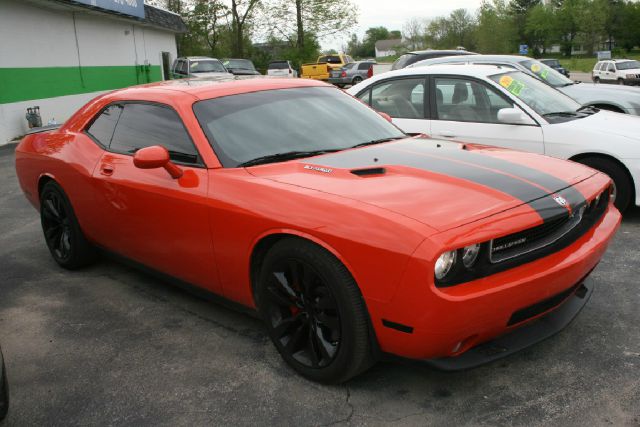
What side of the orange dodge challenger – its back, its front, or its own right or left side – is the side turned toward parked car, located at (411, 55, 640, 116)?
left

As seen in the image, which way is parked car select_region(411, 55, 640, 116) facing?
to the viewer's right

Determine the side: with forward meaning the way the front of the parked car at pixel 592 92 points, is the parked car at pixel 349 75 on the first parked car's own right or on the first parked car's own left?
on the first parked car's own left

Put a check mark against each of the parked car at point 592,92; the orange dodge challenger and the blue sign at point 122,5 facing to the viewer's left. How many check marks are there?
0

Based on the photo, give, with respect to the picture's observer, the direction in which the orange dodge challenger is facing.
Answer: facing the viewer and to the right of the viewer

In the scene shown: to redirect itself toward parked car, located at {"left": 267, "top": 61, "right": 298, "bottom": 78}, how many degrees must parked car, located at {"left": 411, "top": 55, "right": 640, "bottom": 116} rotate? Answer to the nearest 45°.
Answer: approximately 135° to its left

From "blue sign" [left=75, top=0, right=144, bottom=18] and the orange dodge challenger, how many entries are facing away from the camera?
0

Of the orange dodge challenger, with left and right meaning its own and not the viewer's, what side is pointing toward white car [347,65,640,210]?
left

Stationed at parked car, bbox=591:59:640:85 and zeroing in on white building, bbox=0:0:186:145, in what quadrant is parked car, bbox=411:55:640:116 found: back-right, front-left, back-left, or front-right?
front-left

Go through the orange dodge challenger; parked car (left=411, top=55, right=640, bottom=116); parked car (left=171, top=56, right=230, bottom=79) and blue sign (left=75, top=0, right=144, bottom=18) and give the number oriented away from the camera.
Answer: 0

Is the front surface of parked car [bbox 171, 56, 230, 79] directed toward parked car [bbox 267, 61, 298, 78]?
no

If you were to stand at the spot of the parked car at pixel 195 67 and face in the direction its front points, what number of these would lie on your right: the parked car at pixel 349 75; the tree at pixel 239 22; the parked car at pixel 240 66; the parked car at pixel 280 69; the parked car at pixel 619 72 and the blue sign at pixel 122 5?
1

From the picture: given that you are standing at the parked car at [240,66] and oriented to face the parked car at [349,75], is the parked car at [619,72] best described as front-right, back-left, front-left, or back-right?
front-right

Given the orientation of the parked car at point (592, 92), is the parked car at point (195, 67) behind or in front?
behind

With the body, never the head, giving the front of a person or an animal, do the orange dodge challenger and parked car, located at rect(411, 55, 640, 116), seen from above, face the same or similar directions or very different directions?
same or similar directions

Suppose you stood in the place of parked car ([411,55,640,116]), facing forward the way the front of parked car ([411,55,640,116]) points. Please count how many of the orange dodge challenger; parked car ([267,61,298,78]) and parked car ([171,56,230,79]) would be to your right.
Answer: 1
